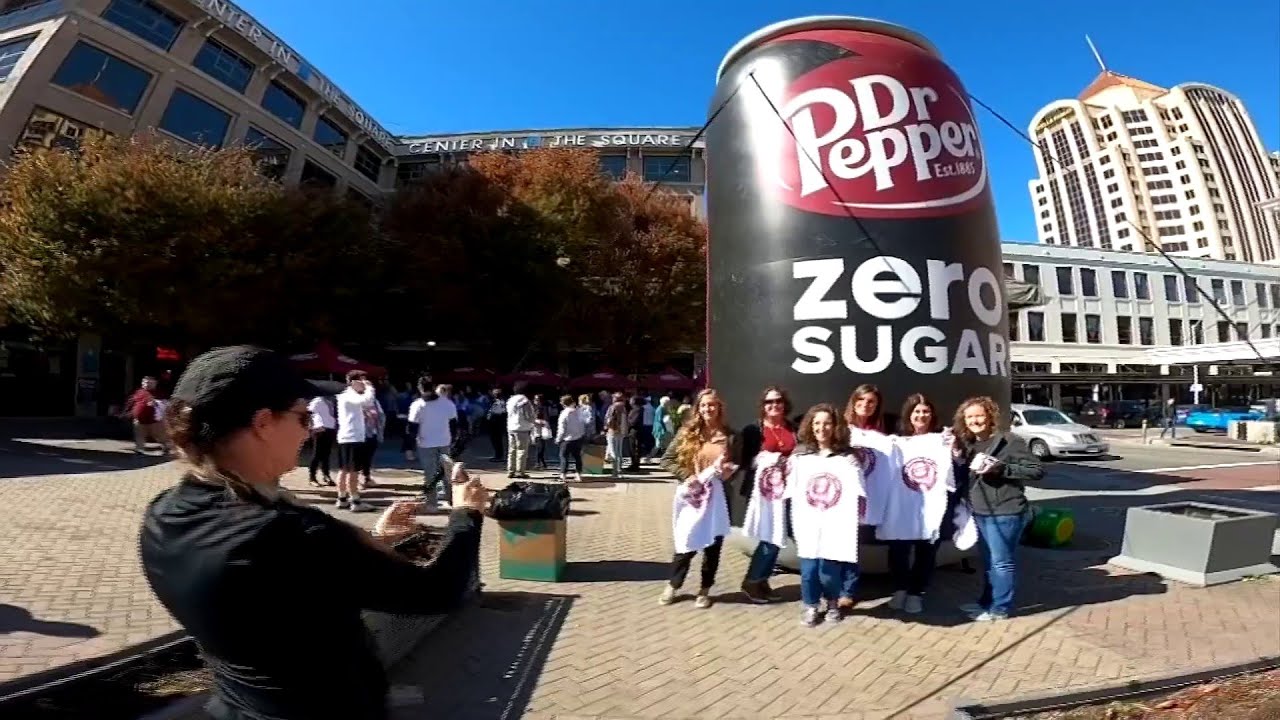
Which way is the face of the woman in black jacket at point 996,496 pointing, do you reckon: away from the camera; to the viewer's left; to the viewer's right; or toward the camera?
toward the camera

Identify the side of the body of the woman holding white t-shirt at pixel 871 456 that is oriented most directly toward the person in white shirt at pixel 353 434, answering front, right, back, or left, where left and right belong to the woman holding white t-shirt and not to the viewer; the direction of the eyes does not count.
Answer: right

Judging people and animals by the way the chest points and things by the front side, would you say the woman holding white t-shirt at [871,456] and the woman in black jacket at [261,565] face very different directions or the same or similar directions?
very different directions

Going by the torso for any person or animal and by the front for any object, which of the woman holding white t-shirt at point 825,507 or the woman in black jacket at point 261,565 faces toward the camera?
the woman holding white t-shirt

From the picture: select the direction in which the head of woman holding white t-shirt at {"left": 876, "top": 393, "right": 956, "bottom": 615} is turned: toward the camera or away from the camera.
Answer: toward the camera

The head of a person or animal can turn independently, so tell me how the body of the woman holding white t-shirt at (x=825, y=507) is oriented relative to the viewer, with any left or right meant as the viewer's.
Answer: facing the viewer

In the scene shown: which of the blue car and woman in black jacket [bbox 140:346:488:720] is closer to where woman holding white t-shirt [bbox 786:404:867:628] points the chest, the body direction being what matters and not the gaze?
the woman in black jacket

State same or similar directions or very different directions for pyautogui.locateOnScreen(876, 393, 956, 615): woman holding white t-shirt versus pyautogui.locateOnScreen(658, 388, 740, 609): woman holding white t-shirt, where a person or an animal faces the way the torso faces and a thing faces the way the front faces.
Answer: same or similar directions

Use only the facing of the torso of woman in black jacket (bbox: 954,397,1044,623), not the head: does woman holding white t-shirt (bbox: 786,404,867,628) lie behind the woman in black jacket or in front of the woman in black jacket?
in front

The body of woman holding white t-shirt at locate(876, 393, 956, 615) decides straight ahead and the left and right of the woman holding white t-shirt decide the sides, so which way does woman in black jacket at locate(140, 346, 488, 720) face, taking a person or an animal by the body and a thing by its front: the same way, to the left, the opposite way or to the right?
the opposite way

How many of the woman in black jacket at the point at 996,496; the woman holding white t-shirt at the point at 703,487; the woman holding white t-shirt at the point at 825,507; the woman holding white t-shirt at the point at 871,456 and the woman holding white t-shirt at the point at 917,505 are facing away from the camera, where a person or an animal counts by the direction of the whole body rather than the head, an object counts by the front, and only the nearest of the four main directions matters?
0

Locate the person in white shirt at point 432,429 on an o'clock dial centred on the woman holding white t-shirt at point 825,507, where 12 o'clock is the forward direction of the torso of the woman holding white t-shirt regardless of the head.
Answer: The person in white shirt is roughly at 4 o'clock from the woman holding white t-shirt.

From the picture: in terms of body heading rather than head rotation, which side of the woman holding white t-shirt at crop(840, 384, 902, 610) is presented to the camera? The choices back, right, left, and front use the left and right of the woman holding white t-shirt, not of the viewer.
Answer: front

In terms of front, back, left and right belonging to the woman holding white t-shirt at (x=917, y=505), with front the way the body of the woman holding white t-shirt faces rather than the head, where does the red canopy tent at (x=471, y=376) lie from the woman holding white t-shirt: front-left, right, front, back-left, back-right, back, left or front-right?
back-right

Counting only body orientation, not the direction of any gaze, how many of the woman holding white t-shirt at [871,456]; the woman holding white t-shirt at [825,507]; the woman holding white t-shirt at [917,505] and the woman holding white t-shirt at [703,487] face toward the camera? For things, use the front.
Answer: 4

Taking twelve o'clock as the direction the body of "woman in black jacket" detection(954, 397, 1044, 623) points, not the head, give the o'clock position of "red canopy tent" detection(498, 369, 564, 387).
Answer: The red canopy tent is roughly at 3 o'clock from the woman in black jacket.

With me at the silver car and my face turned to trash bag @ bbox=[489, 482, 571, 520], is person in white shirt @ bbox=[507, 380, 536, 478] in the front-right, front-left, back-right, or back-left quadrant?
front-right

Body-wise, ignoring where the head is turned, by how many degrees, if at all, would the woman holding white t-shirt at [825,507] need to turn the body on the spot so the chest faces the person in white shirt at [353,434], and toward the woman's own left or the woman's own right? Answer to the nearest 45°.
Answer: approximately 135° to the woman's own right

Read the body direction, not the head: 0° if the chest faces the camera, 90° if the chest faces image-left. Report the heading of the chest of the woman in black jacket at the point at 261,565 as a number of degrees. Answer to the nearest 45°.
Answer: approximately 225°
